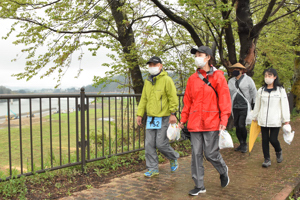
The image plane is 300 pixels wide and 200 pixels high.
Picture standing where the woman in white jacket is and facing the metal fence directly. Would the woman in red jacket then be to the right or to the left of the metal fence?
left

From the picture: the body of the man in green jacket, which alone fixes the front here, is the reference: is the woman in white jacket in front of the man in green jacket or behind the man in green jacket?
behind

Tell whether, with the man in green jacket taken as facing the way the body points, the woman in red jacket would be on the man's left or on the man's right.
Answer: on the man's left

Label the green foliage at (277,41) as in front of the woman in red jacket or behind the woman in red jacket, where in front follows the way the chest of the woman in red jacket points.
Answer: behind

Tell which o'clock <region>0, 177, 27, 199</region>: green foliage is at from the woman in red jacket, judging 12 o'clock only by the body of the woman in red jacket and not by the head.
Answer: The green foliage is roughly at 1 o'clock from the woman in red jacket.

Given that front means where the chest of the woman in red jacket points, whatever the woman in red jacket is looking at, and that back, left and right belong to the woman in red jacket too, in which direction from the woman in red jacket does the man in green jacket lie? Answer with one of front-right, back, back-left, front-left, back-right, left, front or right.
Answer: right

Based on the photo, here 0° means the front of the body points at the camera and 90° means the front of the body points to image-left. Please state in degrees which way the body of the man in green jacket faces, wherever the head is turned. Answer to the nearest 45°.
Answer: approximately 45°

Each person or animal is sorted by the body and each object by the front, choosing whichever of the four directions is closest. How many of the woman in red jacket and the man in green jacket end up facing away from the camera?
0

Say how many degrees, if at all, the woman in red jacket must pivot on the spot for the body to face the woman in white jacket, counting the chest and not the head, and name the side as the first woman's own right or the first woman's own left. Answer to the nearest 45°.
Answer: approximately 180°

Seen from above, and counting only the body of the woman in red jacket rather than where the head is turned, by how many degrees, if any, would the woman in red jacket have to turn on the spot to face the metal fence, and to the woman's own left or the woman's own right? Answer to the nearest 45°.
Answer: approximately 45° to the woman's own right

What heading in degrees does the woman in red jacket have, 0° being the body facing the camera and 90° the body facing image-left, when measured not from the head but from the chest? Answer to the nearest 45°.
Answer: approximately 45°
